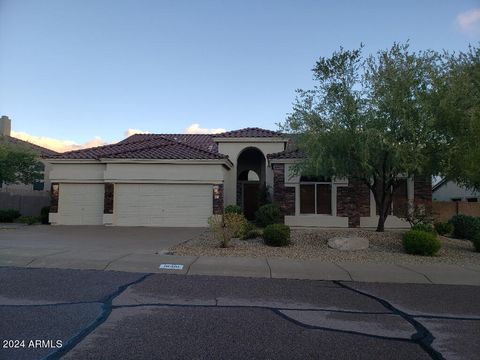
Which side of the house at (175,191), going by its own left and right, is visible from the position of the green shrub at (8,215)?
right

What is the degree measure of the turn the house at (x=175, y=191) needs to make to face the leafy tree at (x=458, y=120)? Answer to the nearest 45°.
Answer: approximately 45° to its left

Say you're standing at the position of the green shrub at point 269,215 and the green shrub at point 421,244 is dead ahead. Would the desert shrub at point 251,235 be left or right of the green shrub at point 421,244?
right

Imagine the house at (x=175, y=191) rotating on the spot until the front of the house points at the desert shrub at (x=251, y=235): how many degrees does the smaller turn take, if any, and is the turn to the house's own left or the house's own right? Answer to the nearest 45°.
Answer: approximately 45° to the house's own left

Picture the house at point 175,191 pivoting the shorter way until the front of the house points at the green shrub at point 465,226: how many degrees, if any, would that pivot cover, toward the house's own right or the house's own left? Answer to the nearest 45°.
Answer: approximately 90° to the house's own left

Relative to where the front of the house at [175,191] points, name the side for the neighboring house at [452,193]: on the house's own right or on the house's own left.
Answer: on the house's own left

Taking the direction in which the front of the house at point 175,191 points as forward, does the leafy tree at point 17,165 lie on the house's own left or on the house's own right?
on the house's own right

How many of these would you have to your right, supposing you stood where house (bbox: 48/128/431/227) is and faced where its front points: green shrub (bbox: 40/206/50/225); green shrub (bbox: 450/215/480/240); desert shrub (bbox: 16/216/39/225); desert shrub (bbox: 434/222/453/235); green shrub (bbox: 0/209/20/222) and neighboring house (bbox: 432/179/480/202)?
3

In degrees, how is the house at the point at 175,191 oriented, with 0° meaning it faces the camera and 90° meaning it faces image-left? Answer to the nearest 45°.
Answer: approximately 0°

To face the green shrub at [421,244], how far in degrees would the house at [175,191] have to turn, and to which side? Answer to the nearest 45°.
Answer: approximately 45° to its left

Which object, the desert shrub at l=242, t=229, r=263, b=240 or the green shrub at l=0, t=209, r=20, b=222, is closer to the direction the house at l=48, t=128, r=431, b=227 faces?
the desert shrub

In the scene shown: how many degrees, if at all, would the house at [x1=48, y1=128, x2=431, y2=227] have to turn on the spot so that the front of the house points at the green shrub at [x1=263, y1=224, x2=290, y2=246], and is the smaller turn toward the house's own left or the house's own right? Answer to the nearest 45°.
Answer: approximately 45° to the house's own left

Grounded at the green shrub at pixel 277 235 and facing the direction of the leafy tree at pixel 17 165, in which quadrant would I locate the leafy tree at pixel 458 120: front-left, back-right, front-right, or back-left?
back-right
